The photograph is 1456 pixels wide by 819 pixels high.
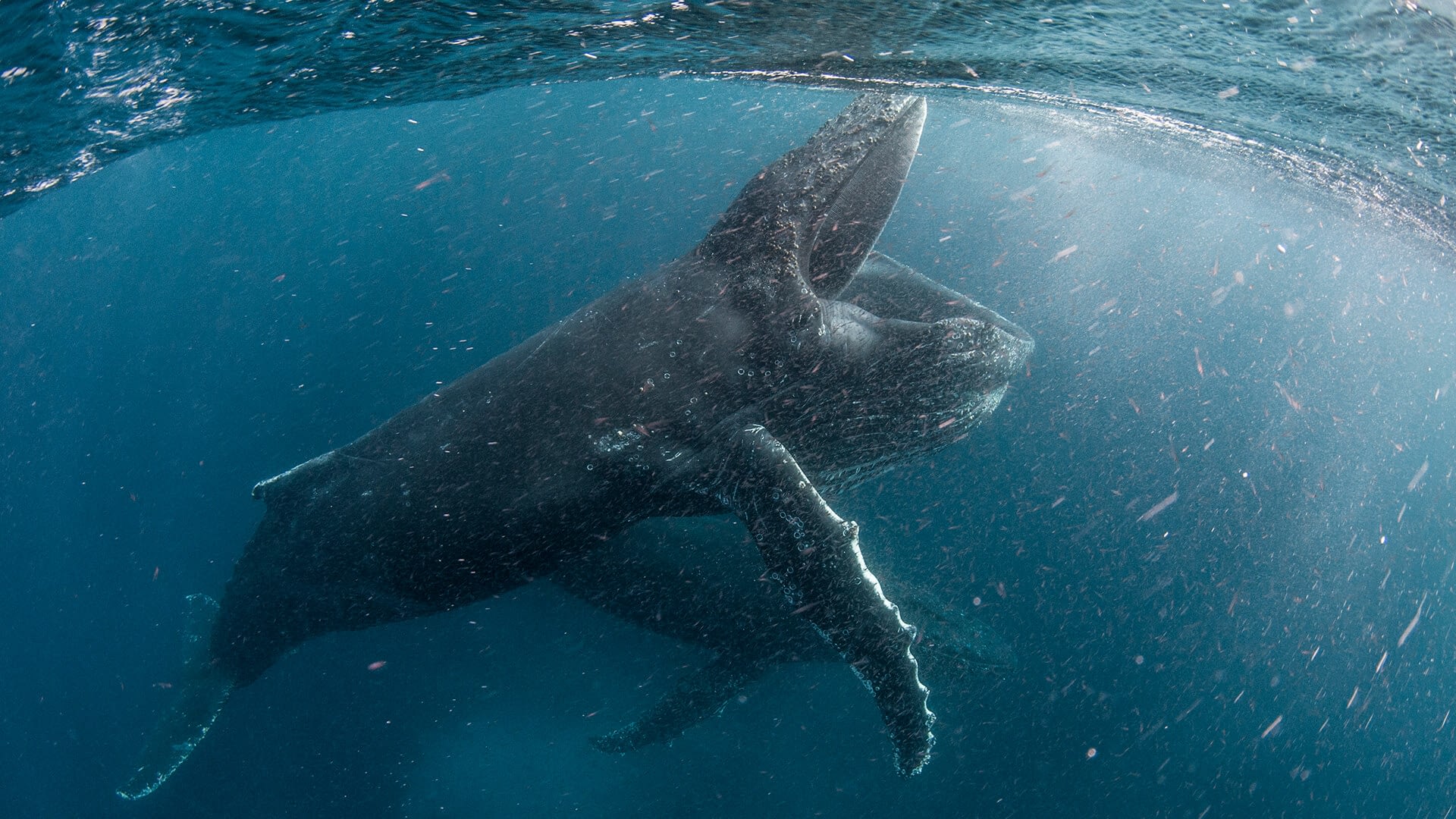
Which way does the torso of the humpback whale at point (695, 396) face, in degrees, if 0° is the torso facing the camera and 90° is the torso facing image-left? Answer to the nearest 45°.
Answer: approximately 270°
